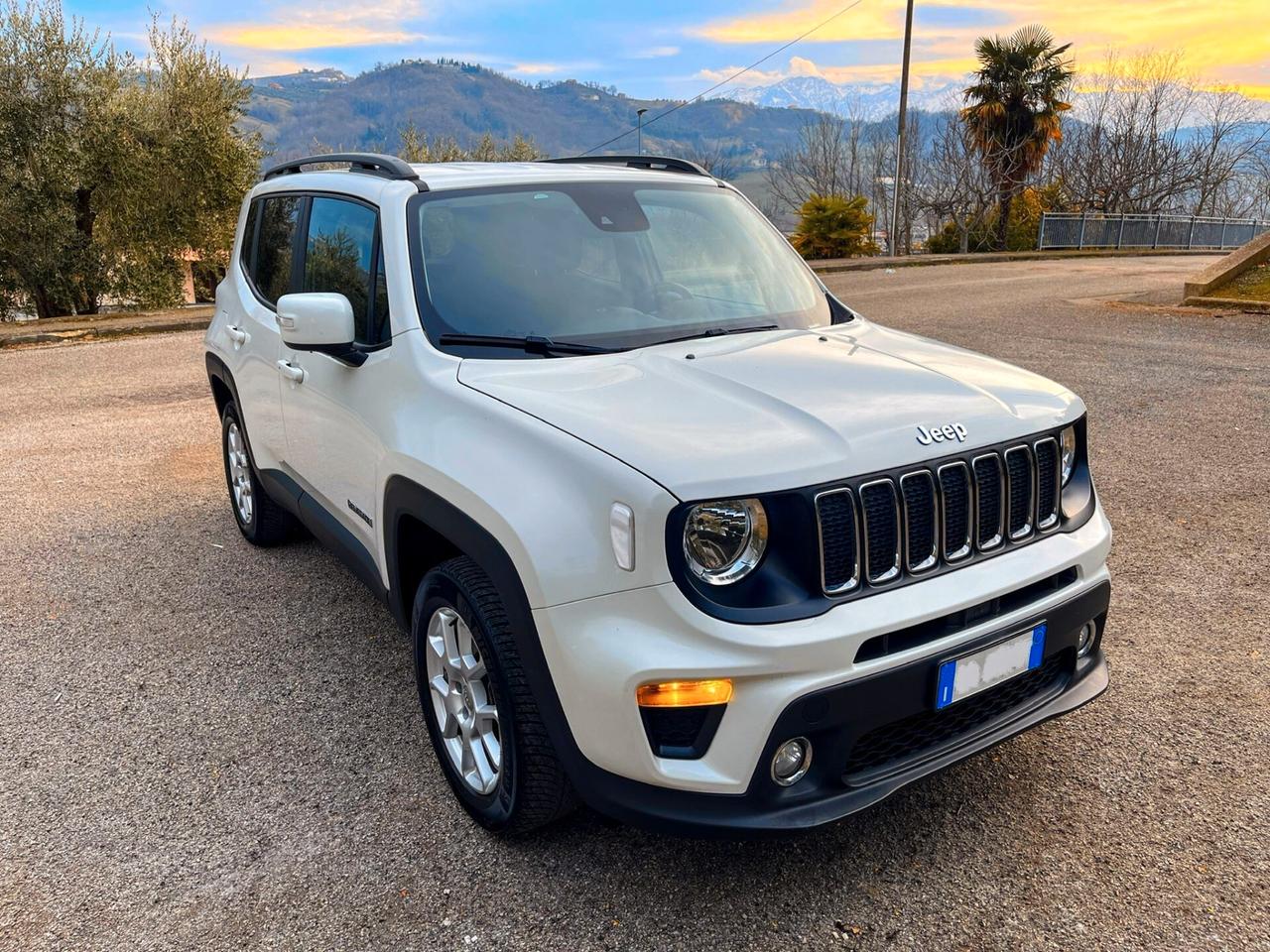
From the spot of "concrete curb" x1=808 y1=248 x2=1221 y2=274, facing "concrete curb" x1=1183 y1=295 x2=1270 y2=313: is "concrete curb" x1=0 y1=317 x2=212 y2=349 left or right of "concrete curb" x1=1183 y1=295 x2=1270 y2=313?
right

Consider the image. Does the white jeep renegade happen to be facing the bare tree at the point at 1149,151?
no

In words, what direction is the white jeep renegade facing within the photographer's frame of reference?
facing the viewer and to the right of the viewer

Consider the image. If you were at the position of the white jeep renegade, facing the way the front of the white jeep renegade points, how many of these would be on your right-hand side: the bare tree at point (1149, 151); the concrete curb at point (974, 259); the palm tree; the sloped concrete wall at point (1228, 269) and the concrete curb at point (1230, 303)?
0

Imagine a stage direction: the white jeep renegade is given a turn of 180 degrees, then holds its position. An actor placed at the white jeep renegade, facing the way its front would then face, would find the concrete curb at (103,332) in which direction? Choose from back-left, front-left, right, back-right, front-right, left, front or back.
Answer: front

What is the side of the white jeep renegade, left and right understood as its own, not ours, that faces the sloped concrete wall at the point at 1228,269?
left

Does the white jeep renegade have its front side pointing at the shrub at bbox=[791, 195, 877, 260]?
no

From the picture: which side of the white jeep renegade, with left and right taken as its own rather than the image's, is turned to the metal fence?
left

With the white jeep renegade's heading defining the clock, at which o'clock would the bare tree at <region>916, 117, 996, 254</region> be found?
The bare tree is roughly at 8 o'clock from the white jeep renegade.

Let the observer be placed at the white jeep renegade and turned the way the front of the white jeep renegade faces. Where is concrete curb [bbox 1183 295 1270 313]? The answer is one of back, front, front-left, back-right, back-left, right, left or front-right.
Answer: left

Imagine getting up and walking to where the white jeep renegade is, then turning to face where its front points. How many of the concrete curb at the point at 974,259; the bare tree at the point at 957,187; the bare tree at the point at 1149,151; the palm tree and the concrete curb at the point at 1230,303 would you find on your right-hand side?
0

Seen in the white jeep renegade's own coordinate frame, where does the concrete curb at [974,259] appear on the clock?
The concrete curb is roughly at 8 o'clock from the white jeep renegade.

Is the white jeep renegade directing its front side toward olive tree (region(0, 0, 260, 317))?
no

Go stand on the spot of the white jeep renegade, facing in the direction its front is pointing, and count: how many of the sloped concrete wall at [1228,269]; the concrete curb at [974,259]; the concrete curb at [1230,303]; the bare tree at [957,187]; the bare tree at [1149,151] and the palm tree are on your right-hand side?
0
